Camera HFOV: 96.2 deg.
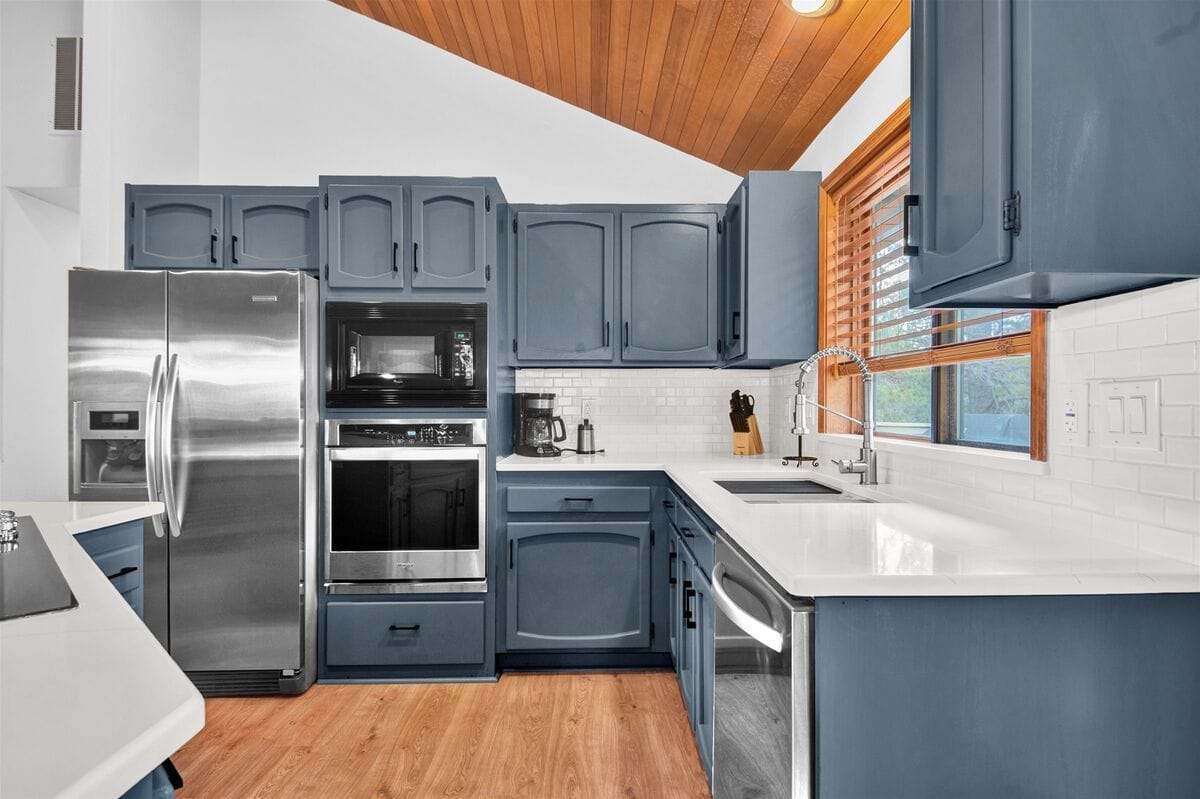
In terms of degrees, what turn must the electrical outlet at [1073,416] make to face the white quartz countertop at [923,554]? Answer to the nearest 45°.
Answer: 0° — it already faces it

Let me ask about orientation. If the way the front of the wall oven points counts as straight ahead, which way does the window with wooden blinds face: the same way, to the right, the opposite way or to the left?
to the right

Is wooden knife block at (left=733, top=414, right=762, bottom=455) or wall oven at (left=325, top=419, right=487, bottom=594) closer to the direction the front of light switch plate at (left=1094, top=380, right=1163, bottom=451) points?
the wall oven

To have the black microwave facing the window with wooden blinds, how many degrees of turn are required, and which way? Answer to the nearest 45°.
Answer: approximately 45° to its left

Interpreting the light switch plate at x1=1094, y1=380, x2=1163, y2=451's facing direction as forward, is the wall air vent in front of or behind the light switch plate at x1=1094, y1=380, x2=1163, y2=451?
in front

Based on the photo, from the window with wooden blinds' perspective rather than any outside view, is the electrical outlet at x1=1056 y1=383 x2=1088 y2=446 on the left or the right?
on its left

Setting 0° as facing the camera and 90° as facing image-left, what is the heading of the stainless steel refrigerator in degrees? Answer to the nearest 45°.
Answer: approximately 0°

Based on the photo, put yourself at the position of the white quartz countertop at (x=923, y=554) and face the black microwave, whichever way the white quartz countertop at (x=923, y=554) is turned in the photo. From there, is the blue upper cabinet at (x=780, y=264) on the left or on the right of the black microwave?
right

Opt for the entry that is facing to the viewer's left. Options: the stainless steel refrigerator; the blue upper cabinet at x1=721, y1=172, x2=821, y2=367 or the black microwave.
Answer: the blue upper cabinet

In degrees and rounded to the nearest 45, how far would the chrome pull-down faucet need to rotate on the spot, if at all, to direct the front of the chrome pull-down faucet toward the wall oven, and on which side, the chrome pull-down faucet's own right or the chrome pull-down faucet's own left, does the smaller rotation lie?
0° — it already faces it

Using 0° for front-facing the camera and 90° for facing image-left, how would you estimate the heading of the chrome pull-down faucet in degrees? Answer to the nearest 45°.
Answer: approximately 90°

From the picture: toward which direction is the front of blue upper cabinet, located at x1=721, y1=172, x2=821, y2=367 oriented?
to the viewer's left

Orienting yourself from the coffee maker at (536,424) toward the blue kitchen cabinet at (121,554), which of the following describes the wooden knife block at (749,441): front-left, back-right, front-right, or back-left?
back-left
